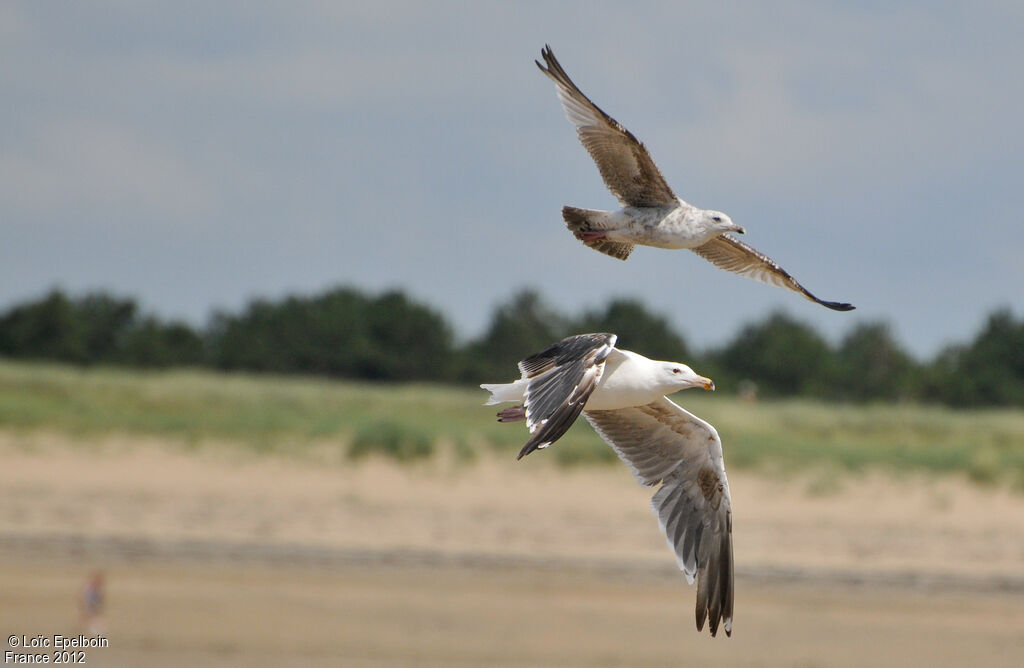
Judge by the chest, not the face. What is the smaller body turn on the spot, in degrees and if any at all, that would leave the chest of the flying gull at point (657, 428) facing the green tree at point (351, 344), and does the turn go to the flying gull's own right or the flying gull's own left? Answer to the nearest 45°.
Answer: approximately 90° to the flying gull's own left

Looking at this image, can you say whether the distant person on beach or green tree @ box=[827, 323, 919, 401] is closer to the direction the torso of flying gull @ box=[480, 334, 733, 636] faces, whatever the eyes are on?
the green tree

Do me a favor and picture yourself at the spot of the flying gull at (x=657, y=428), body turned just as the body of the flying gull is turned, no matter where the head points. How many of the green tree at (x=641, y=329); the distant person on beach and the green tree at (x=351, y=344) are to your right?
0

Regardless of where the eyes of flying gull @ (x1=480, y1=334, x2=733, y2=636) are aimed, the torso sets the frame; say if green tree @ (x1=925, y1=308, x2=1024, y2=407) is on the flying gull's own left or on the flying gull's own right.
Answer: on the flying gull's own left

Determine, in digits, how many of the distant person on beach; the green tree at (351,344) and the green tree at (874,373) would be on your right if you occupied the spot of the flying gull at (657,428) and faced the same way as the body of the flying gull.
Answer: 0

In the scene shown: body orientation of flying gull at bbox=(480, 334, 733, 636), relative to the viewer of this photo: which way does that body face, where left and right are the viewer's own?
facing to the right of the viewer

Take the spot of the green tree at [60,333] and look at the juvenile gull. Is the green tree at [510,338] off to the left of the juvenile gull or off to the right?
left

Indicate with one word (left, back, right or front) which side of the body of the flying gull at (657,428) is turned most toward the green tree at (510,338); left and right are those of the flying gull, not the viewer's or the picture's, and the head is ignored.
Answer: left

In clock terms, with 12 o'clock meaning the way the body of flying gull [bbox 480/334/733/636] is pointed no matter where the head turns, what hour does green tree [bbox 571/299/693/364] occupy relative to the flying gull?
The green tree is roughly at 9 o'clock from the flying gull.

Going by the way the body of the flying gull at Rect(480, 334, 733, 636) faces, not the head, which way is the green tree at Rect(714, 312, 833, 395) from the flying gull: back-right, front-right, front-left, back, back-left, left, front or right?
left

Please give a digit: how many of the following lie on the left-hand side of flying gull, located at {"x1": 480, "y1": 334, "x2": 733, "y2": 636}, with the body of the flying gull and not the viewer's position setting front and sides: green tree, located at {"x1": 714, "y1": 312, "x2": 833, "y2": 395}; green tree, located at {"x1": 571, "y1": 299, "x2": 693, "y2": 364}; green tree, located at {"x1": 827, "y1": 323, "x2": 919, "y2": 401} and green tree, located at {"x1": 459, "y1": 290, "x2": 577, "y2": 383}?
4

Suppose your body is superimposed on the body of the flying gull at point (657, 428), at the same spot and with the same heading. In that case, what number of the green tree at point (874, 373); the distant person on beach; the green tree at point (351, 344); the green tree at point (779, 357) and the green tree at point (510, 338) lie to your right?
0

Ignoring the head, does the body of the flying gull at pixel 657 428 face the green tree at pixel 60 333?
no

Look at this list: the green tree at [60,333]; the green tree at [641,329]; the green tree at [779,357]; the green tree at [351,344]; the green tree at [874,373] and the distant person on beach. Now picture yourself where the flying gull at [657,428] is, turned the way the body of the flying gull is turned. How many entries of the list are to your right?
0

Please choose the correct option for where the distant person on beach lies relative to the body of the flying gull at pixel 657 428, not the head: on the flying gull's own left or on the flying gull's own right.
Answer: on the flying gull's own left

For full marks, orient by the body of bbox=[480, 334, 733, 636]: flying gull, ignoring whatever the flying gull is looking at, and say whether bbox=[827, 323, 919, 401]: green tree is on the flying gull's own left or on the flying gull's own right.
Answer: on the flying gull's own left
